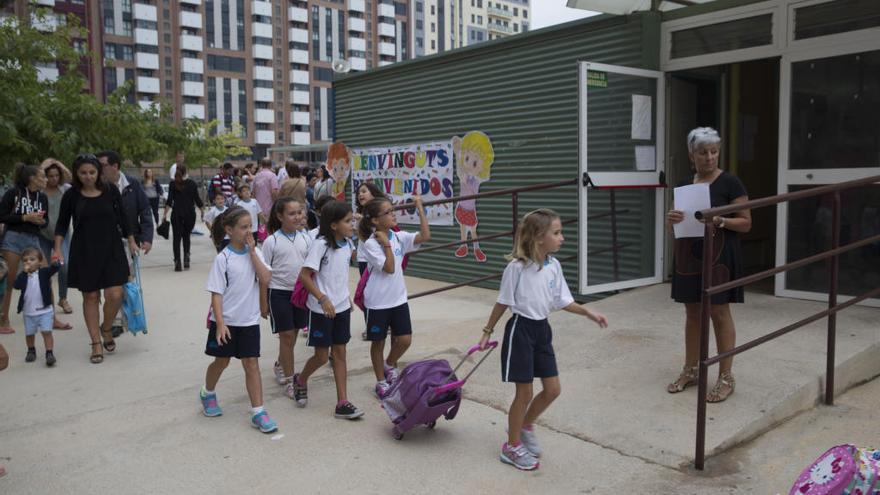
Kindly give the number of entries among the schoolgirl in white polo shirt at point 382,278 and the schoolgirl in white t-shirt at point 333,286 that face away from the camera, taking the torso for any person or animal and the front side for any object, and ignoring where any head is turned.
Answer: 0

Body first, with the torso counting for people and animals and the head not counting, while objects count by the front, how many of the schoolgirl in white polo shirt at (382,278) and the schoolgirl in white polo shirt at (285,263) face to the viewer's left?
0

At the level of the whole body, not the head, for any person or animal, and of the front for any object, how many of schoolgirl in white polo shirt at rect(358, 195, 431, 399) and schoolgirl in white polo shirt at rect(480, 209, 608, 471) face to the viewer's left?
0

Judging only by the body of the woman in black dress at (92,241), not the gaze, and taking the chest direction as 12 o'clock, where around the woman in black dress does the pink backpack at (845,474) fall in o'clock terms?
The pink backpack is roughly at 11 o'clock from the woman in black dress.

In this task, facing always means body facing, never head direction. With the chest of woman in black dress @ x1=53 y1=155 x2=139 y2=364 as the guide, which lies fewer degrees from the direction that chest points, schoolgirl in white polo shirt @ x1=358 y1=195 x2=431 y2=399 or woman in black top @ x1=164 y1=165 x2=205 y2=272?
the schoolgirl in white polo shirt

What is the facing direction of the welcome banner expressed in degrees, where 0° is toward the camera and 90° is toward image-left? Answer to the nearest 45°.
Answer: approximately 45°

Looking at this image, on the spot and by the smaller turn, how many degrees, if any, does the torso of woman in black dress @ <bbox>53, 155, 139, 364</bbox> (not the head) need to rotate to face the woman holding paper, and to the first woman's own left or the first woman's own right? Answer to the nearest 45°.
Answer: approximately 45° to the first woman's own left

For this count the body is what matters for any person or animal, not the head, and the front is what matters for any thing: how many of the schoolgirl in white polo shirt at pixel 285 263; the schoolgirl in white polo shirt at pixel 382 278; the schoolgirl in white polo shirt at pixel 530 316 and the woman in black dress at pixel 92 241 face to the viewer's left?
0

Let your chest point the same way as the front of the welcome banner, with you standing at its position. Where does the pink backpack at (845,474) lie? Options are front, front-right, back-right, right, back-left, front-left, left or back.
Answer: front-left

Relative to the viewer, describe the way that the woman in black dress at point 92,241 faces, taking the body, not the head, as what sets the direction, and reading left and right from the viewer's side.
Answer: facing the viewer

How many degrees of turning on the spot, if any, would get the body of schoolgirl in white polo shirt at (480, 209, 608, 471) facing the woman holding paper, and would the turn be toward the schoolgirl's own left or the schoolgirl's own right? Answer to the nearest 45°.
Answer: approximately 90° to the schoolgirl's own left
